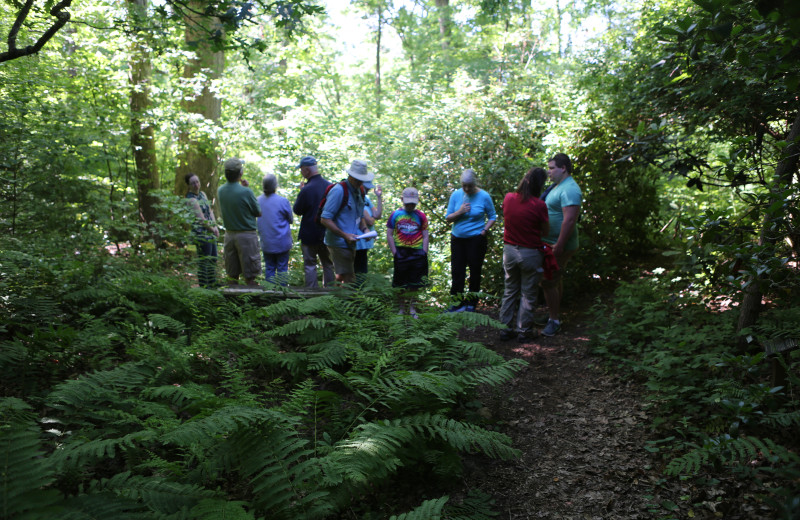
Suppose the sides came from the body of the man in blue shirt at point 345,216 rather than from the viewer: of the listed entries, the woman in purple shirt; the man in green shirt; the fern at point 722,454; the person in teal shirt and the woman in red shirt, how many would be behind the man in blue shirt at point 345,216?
2

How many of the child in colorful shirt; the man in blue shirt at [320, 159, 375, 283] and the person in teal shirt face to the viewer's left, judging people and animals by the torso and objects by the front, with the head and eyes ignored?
1

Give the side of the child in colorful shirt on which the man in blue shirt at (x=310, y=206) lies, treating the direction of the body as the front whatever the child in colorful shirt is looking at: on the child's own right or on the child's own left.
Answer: on the child's own right

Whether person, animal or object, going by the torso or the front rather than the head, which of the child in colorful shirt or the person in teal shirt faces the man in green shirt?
the person in teal shirt

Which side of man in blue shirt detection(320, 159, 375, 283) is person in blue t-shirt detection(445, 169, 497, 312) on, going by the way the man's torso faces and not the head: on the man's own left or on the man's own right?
on the man's own left

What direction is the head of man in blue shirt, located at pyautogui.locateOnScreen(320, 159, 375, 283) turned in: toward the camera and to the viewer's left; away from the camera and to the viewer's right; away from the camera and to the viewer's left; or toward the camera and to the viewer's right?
toward the camera and to the viewer's right

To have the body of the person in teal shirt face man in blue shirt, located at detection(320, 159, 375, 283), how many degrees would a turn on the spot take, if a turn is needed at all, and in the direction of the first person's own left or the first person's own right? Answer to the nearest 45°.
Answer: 0° — they already face them

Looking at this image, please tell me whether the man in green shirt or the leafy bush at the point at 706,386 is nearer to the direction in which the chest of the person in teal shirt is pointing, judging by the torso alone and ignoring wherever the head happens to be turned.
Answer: the man in green shirt

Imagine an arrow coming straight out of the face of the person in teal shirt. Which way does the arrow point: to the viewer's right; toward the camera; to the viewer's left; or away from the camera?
to the viewer's left

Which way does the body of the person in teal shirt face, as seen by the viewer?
to the viewer's left

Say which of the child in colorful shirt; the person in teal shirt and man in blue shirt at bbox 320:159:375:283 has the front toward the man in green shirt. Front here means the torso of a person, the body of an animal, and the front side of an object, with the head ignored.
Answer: the person in teal shirt
